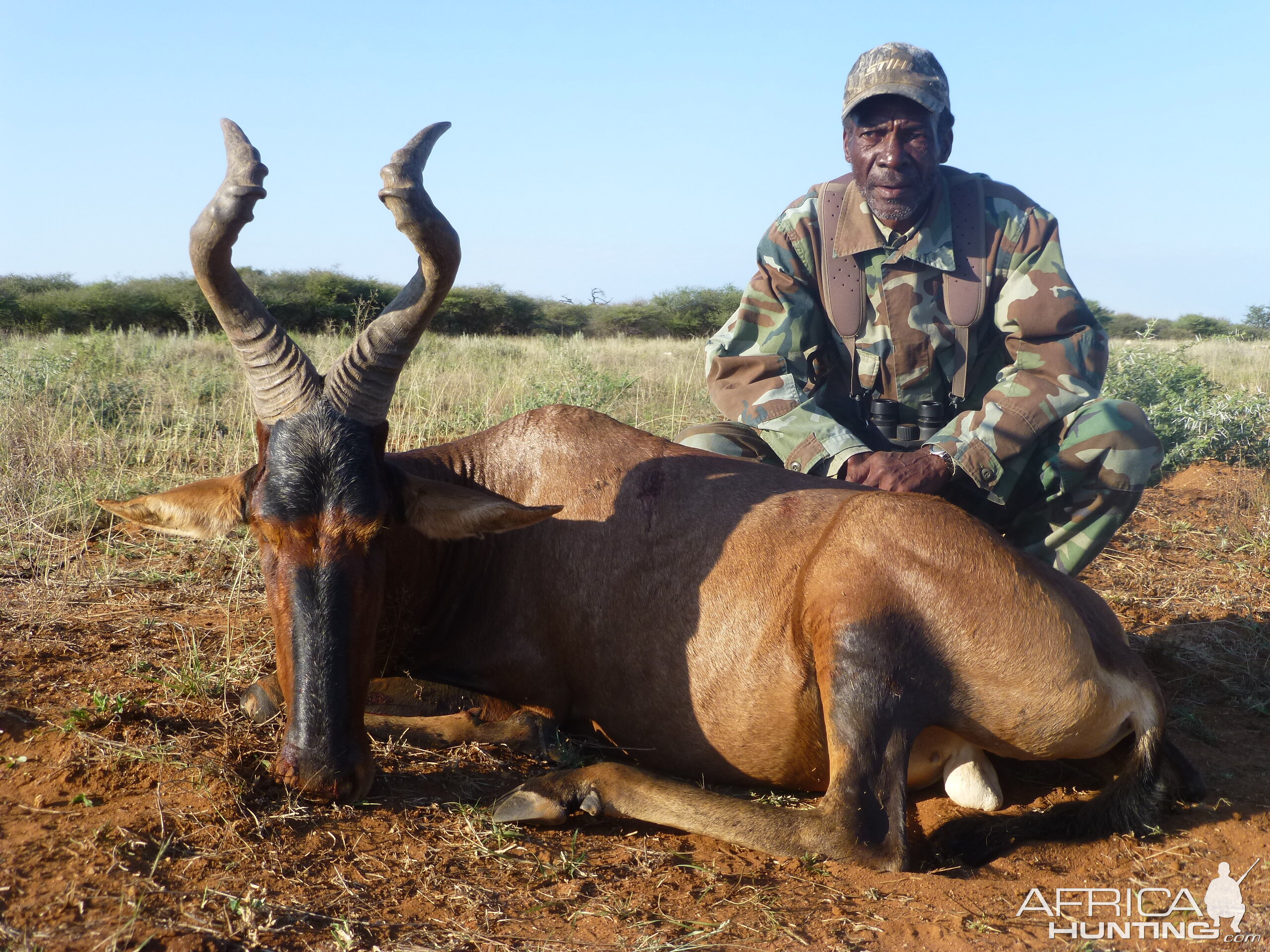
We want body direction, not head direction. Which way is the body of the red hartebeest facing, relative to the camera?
to the viewer's left

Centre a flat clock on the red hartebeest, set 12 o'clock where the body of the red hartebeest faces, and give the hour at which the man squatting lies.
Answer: The man squatting is roughly at 4 o'clock from the red hartebeest.

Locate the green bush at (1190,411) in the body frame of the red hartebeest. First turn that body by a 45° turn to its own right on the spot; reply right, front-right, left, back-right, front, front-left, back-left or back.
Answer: right

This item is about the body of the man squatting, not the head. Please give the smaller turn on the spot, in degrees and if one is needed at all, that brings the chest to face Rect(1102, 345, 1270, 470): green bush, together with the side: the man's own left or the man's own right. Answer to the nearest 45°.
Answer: approximately 135° to the man's own left

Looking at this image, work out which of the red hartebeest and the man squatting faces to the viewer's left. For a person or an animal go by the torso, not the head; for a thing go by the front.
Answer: the red hartebeest

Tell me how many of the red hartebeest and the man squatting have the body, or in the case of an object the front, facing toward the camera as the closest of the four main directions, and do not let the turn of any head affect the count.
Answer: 1

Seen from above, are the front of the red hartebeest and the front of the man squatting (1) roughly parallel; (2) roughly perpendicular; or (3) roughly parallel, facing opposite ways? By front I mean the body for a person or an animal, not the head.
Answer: roughly perpendicular
